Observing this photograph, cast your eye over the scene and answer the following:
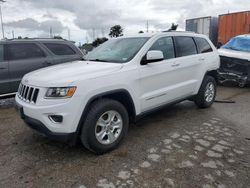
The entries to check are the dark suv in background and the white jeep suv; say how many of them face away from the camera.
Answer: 0

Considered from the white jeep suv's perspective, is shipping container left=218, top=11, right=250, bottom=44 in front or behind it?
behind

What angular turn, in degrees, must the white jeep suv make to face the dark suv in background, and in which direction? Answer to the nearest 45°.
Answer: approximately 90° to its right

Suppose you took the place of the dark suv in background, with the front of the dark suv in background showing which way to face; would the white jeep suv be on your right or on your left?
on your left

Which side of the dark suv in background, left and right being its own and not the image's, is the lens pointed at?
left

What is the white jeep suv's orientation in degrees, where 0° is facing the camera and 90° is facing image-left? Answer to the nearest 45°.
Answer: approximately 45°

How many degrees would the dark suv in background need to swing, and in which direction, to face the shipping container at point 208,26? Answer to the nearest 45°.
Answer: approximately 135° to its right
